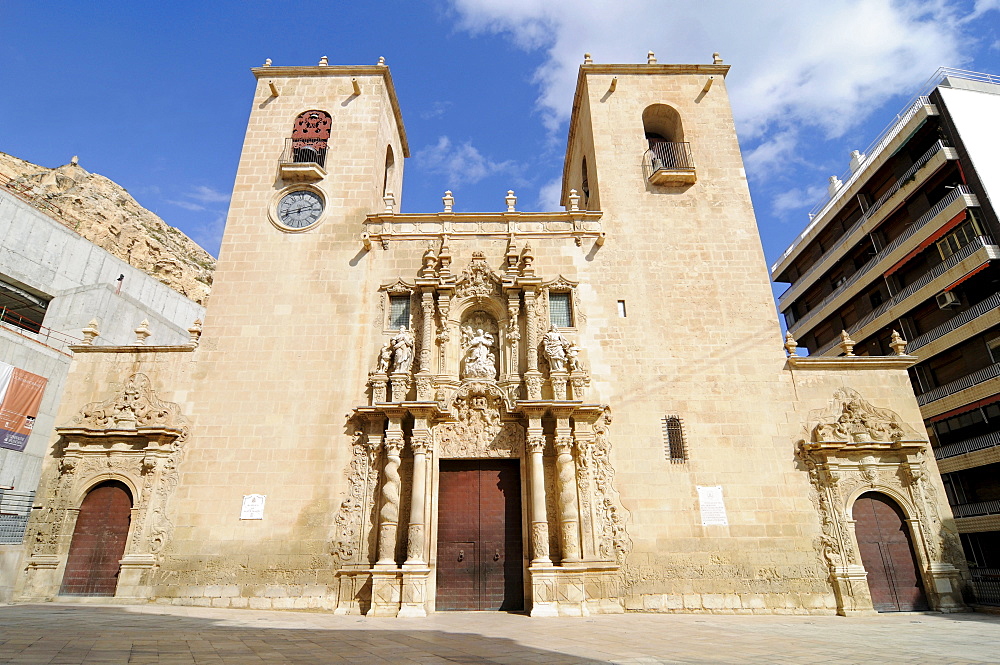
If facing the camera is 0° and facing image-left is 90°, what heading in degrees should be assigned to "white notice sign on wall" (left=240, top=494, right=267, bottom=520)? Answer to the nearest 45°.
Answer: approximately 0°

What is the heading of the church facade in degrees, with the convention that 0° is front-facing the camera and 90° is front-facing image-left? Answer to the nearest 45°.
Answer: approximately 0°

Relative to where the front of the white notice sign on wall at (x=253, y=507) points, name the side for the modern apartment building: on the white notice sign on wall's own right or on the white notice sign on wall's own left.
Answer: on the white notice sign on wall's own left

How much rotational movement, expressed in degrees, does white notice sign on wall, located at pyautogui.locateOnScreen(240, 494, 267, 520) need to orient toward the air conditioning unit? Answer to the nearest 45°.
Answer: approximately 90° to its left

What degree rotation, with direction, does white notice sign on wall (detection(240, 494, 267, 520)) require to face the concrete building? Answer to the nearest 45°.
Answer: approximately 135° to its right

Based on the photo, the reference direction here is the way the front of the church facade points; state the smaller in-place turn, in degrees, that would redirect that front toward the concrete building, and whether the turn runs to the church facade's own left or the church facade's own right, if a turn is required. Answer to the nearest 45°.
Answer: approximately 90° to the church facade's own right

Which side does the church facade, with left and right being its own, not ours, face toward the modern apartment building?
left
